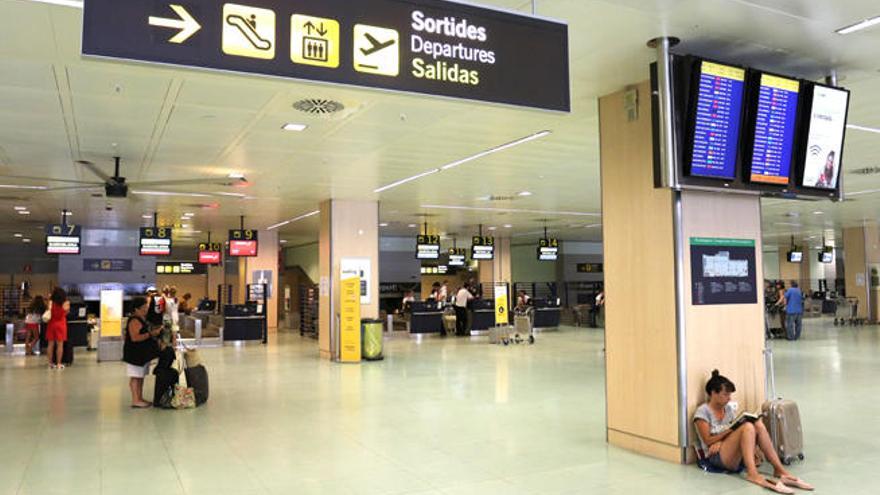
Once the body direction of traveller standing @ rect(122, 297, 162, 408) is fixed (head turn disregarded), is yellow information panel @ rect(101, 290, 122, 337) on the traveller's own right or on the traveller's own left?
on the traveller's own left

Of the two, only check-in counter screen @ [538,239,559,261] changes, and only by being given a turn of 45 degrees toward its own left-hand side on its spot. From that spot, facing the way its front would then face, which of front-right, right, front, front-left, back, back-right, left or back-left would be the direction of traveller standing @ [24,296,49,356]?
right

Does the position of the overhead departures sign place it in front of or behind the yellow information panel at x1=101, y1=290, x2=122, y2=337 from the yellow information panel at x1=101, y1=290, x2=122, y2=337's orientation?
in front

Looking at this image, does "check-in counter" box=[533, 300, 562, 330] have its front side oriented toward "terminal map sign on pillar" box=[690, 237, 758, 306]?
yes

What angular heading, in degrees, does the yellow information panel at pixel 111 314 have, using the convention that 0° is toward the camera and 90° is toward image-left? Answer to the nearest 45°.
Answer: approximately 0°

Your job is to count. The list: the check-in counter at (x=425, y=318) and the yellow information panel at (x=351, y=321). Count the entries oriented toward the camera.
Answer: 2

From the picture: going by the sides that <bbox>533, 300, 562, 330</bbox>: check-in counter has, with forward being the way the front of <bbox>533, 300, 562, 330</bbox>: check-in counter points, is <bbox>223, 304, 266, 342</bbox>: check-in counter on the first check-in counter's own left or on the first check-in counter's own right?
on the first check-in counter's own right

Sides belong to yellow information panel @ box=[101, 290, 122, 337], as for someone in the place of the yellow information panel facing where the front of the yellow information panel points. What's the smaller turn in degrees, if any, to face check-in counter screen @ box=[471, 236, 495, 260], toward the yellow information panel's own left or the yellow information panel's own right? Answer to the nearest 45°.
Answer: approximately 90° to the yellow information panel's own left

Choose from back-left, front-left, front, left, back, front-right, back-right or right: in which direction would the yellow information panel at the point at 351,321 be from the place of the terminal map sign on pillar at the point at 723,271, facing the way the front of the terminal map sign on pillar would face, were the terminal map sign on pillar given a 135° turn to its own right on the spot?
front

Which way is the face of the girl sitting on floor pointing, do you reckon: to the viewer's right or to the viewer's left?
to the viewer's right

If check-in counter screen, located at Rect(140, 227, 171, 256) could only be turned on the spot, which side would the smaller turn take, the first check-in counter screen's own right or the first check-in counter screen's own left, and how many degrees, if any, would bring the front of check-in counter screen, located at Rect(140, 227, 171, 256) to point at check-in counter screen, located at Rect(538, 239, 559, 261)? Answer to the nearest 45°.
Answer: approximately 90° to the first check-in counter screen's own left

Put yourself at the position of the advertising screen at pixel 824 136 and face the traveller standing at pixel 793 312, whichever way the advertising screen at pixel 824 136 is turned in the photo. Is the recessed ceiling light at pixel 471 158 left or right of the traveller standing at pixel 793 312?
left

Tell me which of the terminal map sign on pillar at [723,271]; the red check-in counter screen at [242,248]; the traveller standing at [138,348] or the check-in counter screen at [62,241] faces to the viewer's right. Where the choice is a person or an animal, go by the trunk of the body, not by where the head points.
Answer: the traveller standing
